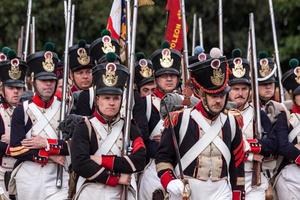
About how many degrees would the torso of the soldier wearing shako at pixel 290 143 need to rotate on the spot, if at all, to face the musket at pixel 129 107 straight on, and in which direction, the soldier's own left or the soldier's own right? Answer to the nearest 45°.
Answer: approximately 90° to the soldier's own right

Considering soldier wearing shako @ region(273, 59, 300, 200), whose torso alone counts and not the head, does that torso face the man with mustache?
no

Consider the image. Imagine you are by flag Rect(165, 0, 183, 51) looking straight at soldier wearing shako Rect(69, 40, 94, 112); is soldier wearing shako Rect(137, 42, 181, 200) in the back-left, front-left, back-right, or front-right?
front-left

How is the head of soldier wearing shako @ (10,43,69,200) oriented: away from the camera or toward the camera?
toward the camera

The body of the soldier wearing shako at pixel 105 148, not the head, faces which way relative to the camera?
toward the camera

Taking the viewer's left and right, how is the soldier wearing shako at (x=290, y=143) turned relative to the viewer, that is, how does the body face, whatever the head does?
facing the viewer and to the right of the viewer

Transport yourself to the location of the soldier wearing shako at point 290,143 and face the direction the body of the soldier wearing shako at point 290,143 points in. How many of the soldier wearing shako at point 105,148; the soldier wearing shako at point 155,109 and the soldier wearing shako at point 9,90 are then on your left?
0

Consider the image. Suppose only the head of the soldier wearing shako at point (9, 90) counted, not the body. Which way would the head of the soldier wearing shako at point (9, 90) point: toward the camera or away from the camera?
toward the camera

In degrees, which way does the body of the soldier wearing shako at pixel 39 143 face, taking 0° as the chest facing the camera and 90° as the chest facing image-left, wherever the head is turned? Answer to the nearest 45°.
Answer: approximately 315°

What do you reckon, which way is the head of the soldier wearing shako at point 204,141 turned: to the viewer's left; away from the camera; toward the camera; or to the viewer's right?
toward the camera

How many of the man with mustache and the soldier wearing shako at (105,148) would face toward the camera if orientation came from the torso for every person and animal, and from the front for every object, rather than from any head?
2

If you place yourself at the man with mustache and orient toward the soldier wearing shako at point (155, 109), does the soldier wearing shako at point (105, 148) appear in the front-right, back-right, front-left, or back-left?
front-left
